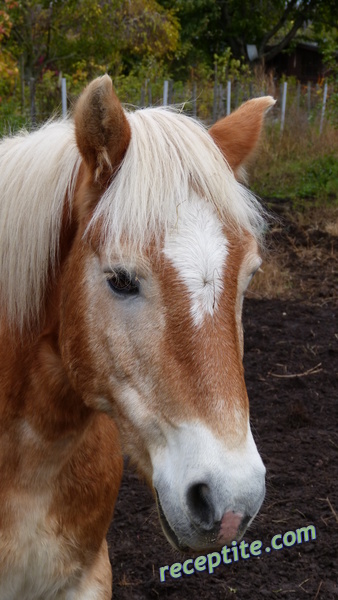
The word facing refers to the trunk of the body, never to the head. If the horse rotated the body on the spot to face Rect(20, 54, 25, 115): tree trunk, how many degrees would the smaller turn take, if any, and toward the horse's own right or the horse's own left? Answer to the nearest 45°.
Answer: approximately 135° to the horse's own left

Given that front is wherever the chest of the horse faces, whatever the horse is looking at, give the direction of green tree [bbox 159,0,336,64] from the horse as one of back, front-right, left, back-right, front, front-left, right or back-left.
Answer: back-left

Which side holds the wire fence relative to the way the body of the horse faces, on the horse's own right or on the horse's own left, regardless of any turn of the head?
on the horse's own left

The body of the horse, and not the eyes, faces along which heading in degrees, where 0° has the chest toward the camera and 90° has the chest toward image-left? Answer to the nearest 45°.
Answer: approximately 315°
